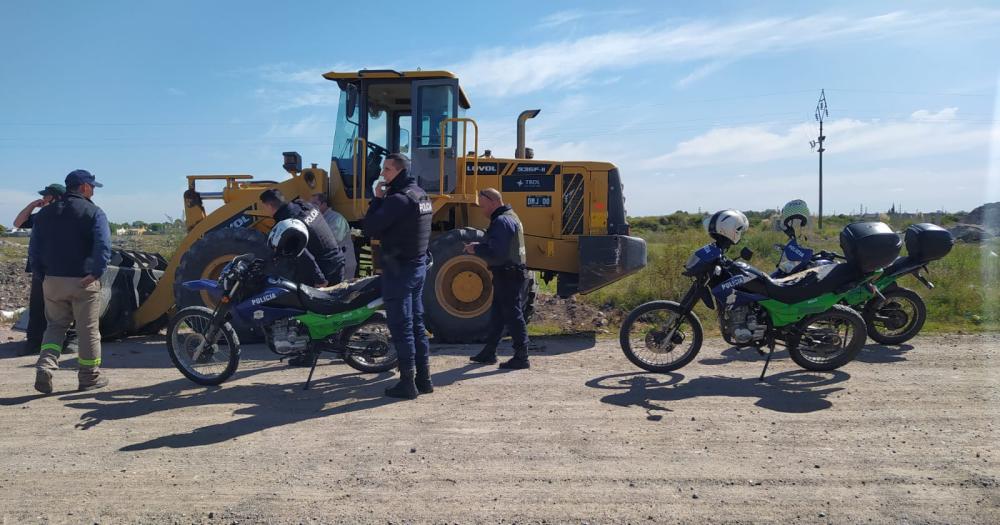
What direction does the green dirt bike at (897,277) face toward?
to the viewer's left

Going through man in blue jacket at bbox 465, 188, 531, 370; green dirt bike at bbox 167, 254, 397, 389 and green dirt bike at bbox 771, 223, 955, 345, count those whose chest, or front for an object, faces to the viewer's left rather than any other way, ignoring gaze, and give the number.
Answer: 3

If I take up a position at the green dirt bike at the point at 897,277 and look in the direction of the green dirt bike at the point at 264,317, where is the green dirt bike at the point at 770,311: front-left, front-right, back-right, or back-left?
front-left

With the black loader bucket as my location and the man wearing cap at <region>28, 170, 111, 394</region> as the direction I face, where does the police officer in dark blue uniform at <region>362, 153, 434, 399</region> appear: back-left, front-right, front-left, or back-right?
front-left

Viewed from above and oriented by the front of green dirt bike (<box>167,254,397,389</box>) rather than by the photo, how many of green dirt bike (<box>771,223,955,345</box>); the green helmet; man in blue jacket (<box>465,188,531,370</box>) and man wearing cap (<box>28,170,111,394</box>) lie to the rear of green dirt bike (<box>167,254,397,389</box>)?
3

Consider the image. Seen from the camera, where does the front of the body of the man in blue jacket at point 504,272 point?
to the viewer's left

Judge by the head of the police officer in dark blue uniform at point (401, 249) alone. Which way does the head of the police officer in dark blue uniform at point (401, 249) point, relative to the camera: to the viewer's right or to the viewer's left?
to the viewer's left

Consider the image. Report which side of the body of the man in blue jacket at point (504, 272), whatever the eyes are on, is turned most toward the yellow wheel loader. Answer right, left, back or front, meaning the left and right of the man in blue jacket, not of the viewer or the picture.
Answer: right

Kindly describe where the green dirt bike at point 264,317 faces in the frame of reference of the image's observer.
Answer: facing to the left of the viewer

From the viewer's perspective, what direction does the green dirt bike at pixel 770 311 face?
to the viewer's left

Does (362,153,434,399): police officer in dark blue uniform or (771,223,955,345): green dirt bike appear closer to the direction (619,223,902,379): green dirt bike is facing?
the police officer in dark blue uniform

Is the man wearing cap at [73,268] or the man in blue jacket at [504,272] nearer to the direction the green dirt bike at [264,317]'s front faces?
the man wearing cap

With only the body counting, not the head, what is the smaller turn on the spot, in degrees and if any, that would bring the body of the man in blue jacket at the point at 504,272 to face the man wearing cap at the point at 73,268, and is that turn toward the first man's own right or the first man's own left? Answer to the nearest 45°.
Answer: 0° — they already face them

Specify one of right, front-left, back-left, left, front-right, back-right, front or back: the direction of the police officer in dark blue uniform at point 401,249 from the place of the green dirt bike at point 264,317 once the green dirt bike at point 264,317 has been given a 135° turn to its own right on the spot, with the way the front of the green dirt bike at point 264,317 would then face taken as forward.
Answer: right

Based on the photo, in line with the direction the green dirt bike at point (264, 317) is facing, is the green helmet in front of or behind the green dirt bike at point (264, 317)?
behind

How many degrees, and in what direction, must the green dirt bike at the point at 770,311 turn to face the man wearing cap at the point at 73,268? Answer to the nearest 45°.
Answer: approximately 45° to its left
